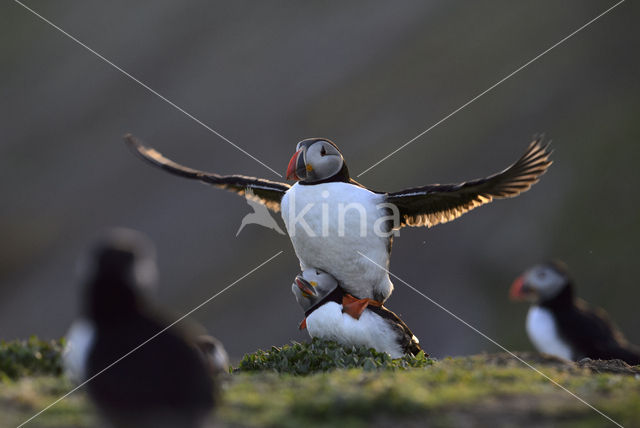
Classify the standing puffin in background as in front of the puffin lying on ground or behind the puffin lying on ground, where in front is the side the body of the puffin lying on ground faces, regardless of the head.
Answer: behind

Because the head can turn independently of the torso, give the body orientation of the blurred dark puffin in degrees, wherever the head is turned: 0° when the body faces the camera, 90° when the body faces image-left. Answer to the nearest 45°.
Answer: approximately 135°

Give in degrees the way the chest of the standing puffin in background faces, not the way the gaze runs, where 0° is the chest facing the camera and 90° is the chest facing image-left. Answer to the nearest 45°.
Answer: approximately 90°

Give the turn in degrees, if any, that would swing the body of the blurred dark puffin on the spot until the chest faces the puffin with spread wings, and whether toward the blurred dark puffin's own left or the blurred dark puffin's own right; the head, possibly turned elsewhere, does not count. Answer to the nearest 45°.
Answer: approximately 90° to the blurred dark puffin's own right

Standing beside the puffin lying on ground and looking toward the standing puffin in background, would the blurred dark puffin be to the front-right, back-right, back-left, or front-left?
back-right

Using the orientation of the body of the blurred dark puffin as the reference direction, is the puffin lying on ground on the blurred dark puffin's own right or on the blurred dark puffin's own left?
on the blurred dark puffin's own right
